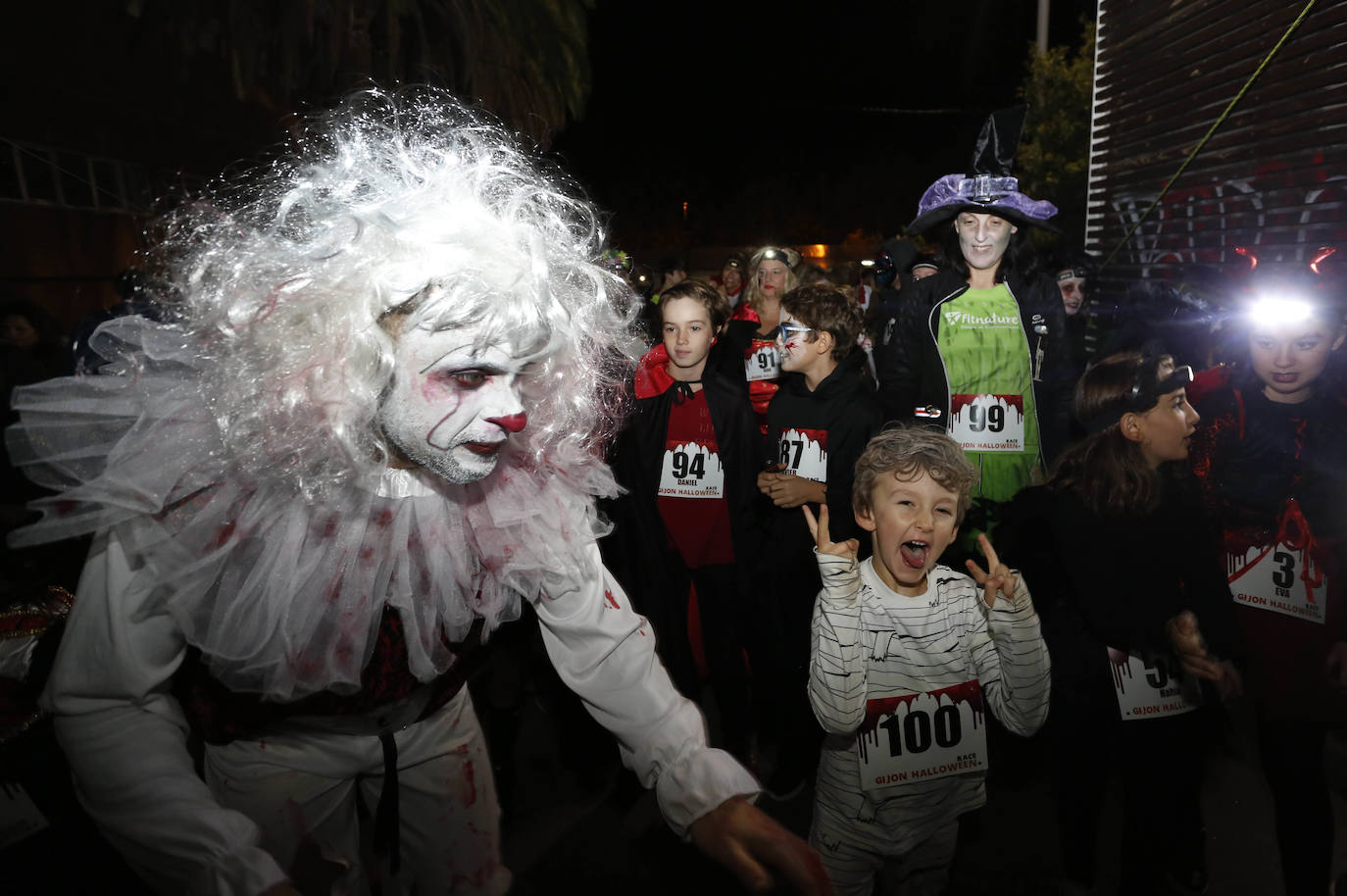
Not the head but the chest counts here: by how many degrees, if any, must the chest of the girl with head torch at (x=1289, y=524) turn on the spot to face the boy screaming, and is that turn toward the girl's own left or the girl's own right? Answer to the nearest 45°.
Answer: approximately 45° to the girl's own right

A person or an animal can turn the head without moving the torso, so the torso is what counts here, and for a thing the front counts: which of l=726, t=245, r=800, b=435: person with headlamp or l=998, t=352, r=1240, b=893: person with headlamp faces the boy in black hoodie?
l=726, t=245, r=800, b=435: person with headlamp

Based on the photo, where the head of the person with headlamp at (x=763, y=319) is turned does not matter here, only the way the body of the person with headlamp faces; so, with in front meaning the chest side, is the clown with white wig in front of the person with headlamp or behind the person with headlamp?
in front

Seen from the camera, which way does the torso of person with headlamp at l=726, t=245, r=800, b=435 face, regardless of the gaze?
toward the camera

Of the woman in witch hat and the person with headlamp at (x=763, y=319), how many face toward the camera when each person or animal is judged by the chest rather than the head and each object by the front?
2

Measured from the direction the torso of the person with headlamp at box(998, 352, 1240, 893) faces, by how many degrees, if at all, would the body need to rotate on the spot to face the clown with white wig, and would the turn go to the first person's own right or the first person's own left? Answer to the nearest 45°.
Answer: approximately 90° to the first person's own right

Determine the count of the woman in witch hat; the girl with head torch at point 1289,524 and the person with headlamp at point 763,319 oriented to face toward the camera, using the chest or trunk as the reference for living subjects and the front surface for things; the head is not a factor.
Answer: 3

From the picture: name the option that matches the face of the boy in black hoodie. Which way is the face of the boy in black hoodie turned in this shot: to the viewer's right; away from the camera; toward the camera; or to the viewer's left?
to the viewer's left

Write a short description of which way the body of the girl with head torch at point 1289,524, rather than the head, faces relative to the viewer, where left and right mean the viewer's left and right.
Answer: facing the viewer

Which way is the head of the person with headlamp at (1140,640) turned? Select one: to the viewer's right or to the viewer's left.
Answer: to the viewer's right

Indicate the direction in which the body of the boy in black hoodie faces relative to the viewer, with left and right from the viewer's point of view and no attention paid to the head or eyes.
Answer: facing the viewer and to the left of the viewer
